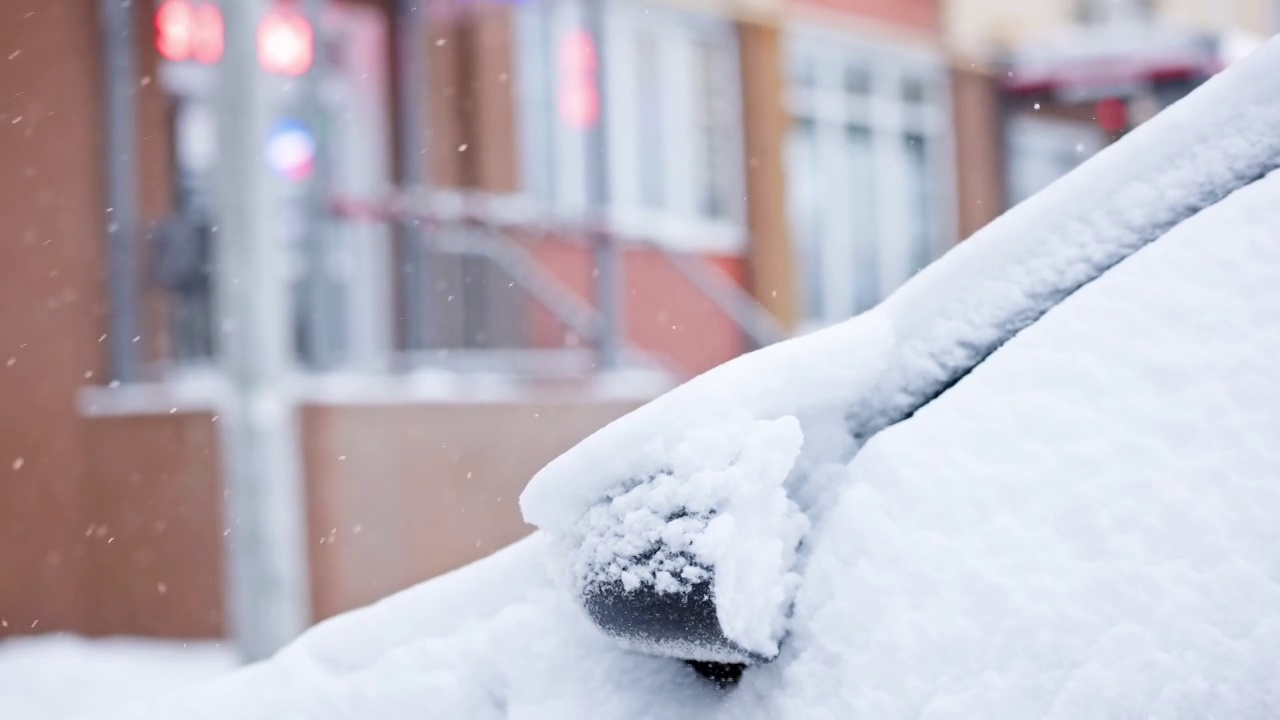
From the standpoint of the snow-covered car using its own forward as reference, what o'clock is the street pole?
The street pole is roughly at 2 o'clock from the snow-covered car.

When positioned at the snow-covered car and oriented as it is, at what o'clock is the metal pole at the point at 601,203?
The metal pole is roughly at 3 o'clock from the snow-covered car.

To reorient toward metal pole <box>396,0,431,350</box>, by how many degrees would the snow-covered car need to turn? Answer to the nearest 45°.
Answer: approximately 90° to its right

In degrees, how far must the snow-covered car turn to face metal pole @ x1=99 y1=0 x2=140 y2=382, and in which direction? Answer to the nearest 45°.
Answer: approximately 45° to its right

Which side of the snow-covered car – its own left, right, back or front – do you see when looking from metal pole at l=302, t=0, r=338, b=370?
right

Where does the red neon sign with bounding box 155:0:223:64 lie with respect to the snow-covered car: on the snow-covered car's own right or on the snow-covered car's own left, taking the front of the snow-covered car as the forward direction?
on the snow-covered car's own right

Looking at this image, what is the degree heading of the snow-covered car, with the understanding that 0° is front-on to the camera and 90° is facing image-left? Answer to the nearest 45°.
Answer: approximately 90°
